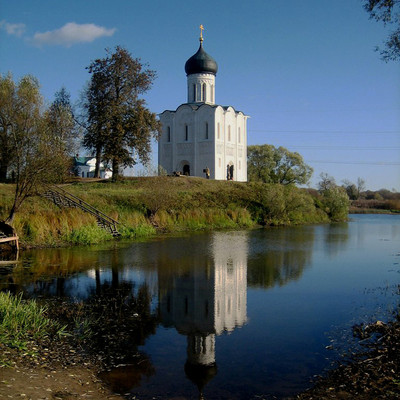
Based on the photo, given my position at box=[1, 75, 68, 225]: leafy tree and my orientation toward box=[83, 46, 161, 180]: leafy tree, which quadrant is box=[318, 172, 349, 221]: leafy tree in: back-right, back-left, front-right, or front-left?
front-right

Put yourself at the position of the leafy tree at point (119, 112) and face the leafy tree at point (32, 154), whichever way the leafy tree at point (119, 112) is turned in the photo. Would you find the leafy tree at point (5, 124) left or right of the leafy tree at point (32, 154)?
right
